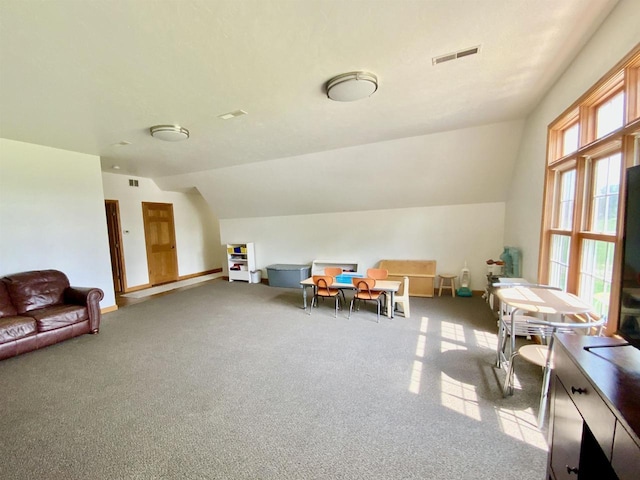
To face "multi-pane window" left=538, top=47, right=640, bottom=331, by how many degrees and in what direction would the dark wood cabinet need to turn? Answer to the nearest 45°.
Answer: approximately 135° to its right

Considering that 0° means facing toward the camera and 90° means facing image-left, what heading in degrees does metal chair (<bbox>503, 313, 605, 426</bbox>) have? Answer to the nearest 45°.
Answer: approximately 135°

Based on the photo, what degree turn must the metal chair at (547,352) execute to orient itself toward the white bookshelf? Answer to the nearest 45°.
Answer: approximately 45° to its left

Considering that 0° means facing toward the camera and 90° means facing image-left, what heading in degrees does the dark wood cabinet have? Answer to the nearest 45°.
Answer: approximately 45°

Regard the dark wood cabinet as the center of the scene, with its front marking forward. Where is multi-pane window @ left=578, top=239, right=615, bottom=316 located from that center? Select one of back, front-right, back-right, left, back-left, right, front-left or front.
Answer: back-right

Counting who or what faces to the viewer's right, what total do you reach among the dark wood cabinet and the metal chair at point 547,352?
0

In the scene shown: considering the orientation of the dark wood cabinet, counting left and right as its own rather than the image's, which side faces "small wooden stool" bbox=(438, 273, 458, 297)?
right

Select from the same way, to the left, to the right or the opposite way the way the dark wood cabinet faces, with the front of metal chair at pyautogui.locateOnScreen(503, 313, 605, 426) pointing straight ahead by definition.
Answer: to the left
